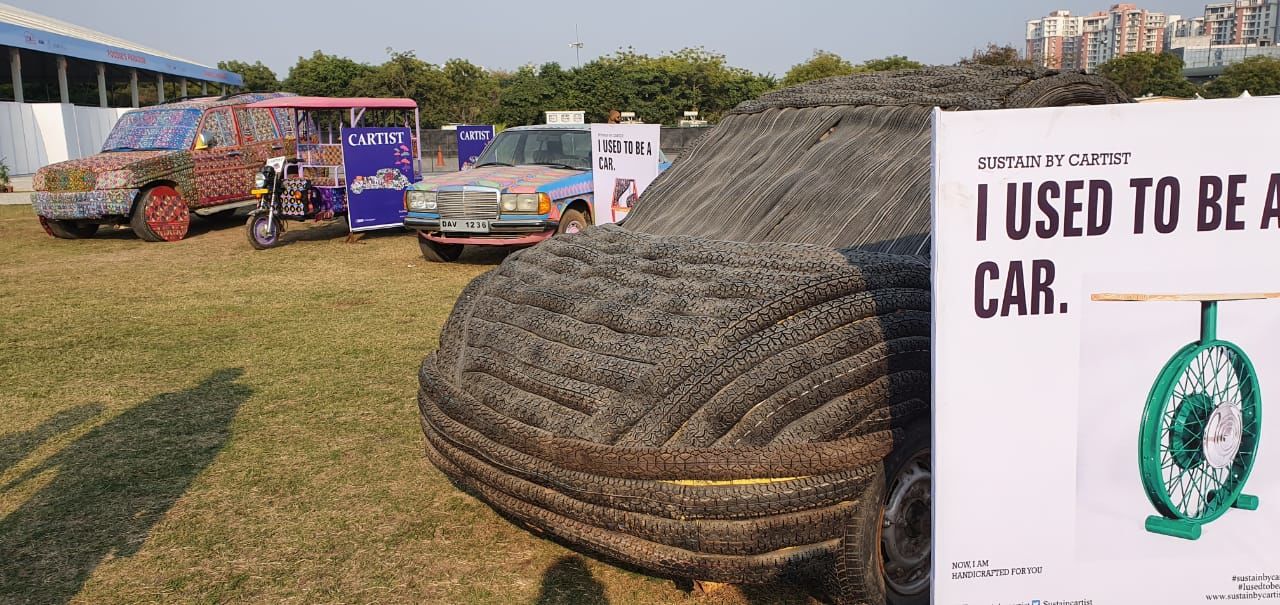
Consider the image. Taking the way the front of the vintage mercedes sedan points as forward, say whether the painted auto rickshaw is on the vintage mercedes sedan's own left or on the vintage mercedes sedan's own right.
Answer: on the vintage mercedes sedan's own right

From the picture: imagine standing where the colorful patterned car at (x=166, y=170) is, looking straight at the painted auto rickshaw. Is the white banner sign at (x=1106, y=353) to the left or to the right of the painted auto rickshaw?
right

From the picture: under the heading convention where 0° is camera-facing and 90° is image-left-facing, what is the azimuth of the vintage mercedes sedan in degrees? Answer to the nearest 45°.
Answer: approximately 45°

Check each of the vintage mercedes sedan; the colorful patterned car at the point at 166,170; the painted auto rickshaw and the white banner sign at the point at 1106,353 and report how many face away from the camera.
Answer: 0

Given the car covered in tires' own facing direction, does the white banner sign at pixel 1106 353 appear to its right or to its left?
on its left

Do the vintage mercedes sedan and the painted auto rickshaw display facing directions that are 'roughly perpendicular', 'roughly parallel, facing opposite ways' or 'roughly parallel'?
roughly parallel

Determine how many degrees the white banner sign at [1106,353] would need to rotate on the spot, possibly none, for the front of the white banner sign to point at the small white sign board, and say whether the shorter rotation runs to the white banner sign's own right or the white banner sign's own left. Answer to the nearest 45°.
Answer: approximately 135° to the white banner sign's own right

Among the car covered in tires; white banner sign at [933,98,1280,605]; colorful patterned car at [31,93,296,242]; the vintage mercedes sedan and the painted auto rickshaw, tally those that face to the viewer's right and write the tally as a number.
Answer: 0

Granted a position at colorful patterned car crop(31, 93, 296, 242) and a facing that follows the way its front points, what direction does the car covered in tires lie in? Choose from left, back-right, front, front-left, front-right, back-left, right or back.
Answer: front-left

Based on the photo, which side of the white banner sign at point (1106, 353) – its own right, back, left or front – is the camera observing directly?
front

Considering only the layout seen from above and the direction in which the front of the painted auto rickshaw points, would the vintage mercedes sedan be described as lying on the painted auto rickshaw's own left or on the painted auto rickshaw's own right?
on the painted auto rickshaw's own left

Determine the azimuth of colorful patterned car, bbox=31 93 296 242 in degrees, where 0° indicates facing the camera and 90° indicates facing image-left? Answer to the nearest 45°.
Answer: approximately 45°

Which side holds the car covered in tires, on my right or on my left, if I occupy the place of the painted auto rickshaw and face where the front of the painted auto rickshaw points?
on my left

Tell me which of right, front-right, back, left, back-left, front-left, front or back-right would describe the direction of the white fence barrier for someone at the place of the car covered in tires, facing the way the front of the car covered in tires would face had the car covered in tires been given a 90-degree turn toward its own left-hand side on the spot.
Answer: back

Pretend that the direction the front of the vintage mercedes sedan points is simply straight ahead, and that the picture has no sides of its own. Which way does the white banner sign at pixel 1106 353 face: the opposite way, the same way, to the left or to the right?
the same way

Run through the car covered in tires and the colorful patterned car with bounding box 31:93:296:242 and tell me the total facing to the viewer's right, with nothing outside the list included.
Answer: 0

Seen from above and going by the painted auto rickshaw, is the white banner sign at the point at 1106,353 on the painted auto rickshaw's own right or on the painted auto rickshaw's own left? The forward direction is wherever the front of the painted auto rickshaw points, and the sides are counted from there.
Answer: on the painted auto rickshaw's own left

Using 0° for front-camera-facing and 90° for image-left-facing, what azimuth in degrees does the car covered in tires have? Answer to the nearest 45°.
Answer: approximately 45°
